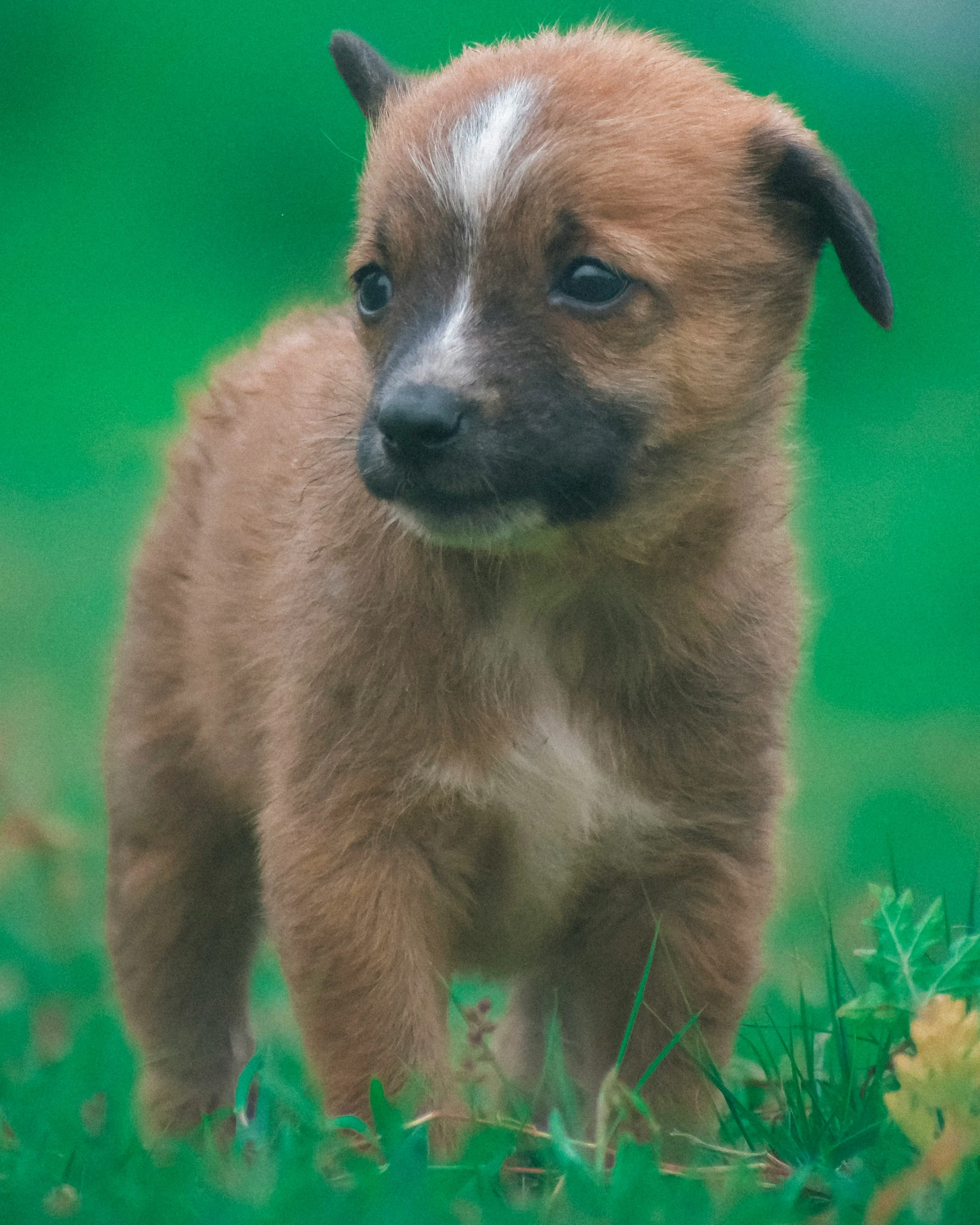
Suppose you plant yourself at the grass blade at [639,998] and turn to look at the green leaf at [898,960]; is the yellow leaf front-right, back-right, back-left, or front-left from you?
front-right

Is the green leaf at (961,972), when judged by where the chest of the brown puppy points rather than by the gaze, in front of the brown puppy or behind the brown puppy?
in front

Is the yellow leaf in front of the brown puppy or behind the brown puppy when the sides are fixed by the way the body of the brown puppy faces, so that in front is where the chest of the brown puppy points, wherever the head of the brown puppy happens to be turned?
in front

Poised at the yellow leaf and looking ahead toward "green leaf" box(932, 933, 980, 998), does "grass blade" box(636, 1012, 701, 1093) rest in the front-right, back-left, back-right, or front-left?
front-left

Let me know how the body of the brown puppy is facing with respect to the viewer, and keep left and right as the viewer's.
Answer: facing the viewer and to the right of the viewer
